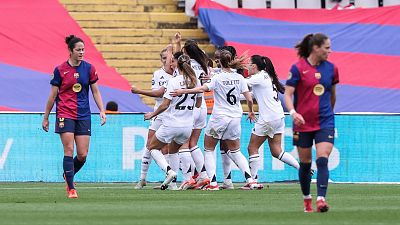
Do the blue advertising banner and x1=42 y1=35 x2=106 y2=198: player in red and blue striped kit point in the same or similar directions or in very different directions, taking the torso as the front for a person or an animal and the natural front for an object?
same or similar directions

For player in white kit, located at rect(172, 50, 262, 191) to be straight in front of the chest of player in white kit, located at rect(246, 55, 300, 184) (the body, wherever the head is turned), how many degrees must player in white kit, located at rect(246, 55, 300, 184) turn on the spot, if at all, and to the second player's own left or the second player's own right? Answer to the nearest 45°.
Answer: approximately 90° to the second player's own left

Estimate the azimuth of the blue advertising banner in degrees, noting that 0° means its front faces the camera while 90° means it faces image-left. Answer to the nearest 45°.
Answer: approximately 0°

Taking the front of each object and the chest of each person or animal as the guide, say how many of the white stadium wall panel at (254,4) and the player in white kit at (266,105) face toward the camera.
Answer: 1

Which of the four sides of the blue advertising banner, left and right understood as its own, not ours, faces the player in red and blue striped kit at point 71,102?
front

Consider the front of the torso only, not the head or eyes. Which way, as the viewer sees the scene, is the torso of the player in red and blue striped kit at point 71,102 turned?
toward the camera

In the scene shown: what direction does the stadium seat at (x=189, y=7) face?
toward the camera

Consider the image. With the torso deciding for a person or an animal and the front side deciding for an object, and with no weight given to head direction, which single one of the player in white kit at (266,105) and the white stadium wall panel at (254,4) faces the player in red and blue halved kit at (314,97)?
the white stadium wall panel

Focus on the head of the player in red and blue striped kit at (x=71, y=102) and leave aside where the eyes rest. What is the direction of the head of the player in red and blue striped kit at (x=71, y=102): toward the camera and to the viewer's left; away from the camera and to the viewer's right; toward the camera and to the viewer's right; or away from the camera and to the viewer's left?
toward the camera and to the viewer's right

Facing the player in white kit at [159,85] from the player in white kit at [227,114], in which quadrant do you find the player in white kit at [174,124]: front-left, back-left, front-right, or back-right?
front-left

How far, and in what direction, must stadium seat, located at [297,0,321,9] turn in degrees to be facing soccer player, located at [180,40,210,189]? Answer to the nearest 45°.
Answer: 0° — it already faces them

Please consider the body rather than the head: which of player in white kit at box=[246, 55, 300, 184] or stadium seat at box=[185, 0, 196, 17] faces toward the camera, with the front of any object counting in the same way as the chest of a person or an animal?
the stadium seat

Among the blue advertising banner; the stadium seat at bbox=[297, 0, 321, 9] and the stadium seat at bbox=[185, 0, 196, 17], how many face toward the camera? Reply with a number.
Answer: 3

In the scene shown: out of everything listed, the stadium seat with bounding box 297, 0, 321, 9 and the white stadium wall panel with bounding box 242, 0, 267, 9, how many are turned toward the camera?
2

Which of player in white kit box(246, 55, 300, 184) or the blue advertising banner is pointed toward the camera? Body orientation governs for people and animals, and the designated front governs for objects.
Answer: the blue advertising banner
